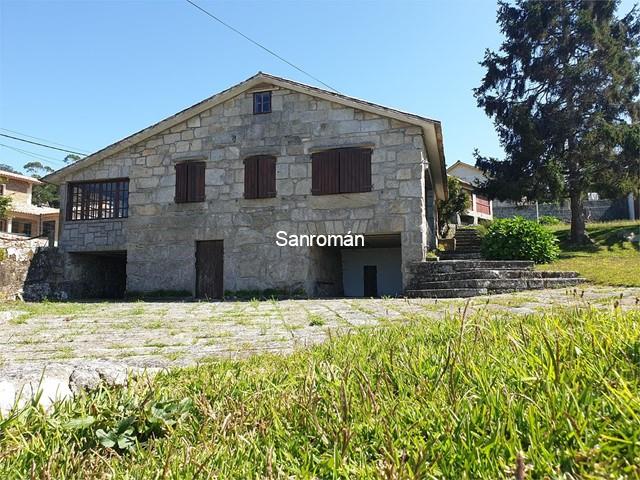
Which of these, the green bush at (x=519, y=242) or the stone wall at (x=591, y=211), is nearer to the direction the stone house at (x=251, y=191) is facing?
the green bush

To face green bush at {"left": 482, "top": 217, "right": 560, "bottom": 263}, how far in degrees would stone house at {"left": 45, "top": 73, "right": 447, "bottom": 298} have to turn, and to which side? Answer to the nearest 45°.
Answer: approximately 90° to its left

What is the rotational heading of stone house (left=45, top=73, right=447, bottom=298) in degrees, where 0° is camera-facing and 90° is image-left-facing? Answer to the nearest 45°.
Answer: approximately 0°

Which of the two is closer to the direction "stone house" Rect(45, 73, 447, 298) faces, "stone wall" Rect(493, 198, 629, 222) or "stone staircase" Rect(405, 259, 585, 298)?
the stone staircase

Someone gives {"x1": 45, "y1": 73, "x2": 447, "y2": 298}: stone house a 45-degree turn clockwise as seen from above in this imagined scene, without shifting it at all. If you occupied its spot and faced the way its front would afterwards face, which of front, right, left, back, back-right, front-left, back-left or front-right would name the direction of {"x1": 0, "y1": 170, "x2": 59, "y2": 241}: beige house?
right

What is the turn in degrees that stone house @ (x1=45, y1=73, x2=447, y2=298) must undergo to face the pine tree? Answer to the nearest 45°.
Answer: approximately 90° to its left

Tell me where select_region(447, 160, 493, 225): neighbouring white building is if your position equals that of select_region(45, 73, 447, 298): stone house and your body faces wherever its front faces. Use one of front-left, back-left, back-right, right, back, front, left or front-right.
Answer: back-left

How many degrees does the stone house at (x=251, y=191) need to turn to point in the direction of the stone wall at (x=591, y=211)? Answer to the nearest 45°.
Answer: approximately 135° to its left
